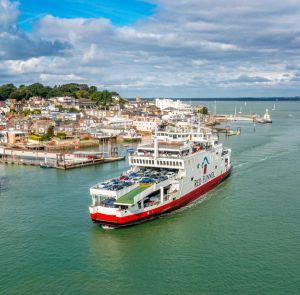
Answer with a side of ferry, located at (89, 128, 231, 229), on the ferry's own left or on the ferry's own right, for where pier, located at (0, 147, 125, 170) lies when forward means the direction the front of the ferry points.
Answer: on the ferry's own right

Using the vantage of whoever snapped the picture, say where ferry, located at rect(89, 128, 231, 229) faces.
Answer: facing the viewer and to the left of the viewer
